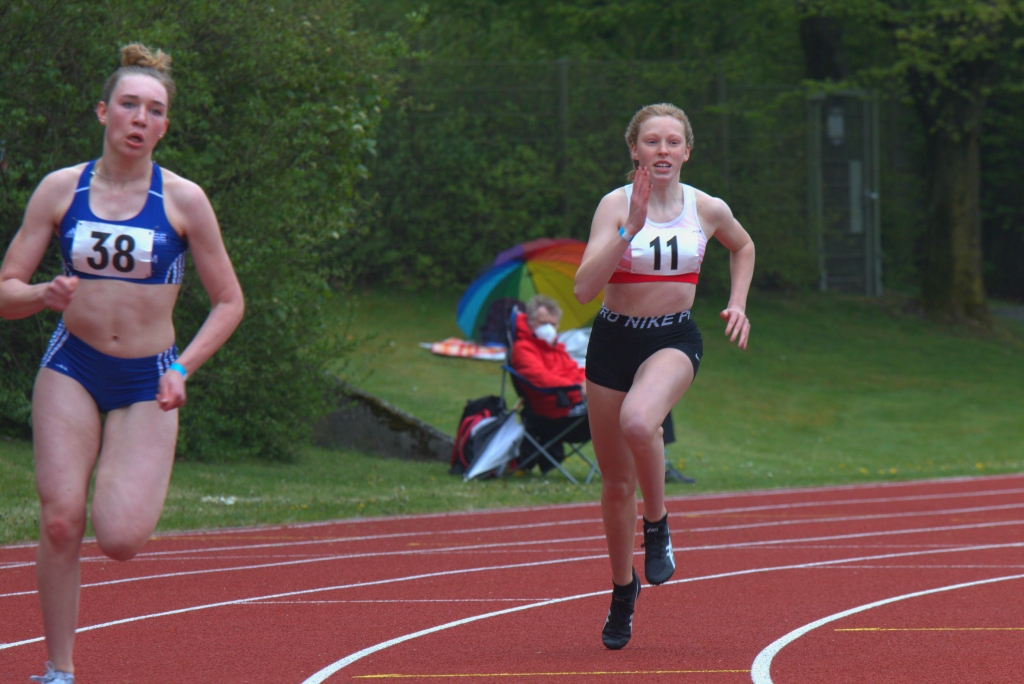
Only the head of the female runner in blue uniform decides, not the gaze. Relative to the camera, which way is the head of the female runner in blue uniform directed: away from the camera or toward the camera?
toward the camera

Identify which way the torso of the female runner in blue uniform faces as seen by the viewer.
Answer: toward the camera

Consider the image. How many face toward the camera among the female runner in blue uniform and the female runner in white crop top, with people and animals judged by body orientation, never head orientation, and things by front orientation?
2

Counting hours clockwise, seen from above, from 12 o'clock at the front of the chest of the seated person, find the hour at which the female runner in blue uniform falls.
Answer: The female runner in blue uniform is roughly at 2 o'clock from the seated person.

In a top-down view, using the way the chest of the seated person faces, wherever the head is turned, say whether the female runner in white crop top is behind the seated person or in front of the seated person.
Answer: in front

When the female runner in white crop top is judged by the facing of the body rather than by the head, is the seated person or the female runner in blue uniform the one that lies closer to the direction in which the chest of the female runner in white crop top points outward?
the female runner in blue uniform

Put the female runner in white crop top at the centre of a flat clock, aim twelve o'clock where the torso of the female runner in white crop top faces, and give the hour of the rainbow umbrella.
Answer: The rainbow umbrella is roughly at 6 o'clock from the female runner in white crop top.

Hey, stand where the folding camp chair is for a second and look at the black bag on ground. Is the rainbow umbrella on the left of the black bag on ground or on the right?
right

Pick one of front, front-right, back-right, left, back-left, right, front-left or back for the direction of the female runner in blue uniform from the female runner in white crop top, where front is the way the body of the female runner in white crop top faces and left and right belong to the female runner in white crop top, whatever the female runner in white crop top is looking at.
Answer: front-right

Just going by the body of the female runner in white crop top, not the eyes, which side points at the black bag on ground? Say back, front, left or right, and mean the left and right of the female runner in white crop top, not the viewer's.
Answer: back

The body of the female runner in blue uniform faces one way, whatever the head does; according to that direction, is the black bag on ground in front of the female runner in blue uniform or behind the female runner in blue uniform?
behind

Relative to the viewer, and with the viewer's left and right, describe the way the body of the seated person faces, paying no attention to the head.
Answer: facing the viewer and to the right of the viewer

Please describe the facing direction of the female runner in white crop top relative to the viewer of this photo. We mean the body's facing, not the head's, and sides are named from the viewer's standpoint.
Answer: facing the viewer

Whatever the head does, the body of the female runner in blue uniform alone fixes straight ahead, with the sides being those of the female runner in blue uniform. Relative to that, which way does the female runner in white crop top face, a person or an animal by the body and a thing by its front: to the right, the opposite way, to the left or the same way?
the same way
